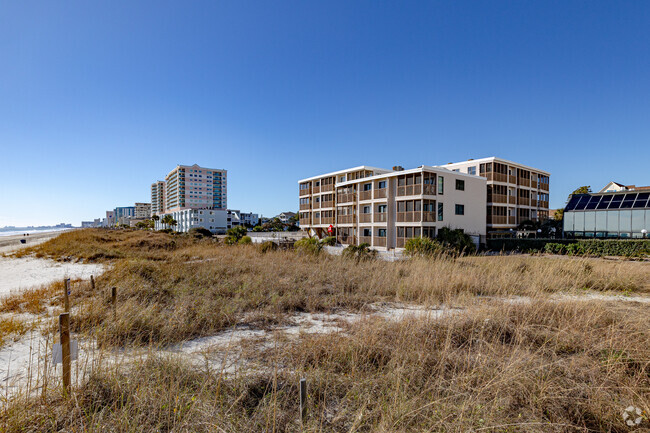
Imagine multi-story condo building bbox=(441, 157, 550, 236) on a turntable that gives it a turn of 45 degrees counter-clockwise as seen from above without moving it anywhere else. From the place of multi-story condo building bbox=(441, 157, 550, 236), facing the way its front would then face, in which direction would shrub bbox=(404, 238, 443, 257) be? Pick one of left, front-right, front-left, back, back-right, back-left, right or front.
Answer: right

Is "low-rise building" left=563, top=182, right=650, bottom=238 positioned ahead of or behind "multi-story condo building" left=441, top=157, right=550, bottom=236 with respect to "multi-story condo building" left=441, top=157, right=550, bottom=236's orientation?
ahead

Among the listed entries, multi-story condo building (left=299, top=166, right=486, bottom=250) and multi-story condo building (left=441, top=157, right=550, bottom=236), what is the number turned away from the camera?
0

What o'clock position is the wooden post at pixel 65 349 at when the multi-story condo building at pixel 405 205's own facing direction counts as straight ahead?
The wooden post is roughly at 11 o'clock from the multi-story condo building.

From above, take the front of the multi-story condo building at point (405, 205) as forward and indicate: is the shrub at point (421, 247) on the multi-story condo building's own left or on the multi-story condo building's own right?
on the multi-story condo building's own left

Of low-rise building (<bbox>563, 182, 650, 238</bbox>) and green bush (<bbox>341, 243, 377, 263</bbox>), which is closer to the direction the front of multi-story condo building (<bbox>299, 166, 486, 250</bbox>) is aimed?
the green bush

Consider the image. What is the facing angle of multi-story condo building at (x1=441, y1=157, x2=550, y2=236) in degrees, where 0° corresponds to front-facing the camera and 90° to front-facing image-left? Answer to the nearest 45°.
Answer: approximately 315°

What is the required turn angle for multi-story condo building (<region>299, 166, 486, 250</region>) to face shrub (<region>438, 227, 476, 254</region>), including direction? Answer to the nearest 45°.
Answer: approximately 90° to its left

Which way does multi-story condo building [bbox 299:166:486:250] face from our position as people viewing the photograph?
facing the viewer and to the left of the viewer

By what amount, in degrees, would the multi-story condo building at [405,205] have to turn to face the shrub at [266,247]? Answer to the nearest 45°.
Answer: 0° — it already faces it

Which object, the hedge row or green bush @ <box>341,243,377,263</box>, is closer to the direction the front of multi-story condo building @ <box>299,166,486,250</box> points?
the green bush
